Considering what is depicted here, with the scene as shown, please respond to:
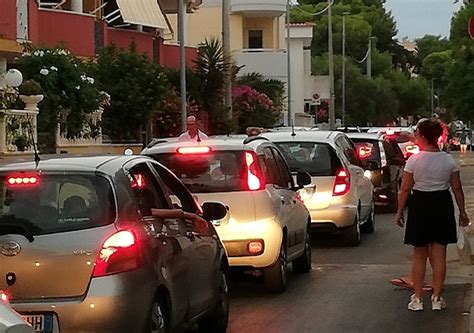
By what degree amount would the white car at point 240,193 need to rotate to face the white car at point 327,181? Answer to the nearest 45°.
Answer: approximately 45° to its left

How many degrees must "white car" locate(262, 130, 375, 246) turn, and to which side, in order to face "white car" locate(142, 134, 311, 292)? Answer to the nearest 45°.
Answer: approximately 135° to its right

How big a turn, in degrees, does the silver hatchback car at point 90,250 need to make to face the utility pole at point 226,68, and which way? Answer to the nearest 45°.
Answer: approximately 45° to its left

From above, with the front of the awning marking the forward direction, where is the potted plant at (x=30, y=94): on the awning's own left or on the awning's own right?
on the awning's own right

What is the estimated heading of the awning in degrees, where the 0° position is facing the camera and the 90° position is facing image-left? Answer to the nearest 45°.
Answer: approximately 315°

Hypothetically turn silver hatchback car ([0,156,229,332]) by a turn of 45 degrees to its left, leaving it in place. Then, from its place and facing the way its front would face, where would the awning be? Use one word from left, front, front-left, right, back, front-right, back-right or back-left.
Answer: front

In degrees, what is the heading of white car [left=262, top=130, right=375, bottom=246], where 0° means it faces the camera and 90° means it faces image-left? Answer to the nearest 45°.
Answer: approximately 225°

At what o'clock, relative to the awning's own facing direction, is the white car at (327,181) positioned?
The white car is roughly at 1 o'clock from the awning.

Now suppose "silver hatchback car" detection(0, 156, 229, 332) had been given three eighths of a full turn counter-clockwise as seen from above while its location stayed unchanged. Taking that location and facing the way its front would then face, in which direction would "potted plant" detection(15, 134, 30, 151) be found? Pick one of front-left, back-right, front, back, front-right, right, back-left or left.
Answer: right
